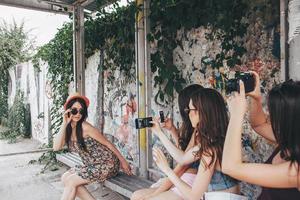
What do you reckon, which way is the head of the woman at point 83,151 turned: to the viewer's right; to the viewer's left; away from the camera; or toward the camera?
toward the camera

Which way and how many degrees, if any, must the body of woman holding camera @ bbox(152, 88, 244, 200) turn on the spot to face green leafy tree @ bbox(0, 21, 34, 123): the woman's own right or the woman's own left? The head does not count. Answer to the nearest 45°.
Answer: approximately 45° to the woman's own right

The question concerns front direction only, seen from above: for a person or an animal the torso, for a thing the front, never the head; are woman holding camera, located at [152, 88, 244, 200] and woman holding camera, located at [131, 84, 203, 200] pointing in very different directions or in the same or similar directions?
same or similar directions

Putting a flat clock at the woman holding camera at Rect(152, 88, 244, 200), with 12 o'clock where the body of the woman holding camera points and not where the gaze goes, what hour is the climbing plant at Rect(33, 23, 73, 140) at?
The climbing plant is roughly at 2 o'clock from the woman holding camera.

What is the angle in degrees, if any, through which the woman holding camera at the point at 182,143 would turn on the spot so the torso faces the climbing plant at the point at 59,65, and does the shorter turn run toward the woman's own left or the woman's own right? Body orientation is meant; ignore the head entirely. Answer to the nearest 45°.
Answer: approximately 45° to the woman's own right

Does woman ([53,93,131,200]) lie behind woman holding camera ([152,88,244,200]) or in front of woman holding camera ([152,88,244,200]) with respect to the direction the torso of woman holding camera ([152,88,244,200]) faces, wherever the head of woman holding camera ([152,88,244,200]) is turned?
in front

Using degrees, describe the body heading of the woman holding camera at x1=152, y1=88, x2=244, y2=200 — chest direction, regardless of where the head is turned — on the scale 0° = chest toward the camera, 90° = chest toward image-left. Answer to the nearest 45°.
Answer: approximately 90°

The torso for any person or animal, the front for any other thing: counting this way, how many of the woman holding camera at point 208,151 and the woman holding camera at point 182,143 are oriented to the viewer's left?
2

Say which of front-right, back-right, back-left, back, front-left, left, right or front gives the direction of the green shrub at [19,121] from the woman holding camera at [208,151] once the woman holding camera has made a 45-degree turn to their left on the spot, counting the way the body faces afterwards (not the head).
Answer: right

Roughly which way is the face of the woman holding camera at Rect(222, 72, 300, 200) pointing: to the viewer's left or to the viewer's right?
to the viewer's left

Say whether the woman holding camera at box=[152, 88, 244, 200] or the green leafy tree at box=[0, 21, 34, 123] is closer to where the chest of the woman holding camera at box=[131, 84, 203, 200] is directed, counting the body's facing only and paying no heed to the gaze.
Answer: the green leafy tree

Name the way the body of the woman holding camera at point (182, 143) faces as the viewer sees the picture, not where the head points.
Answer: to the viewer's left
